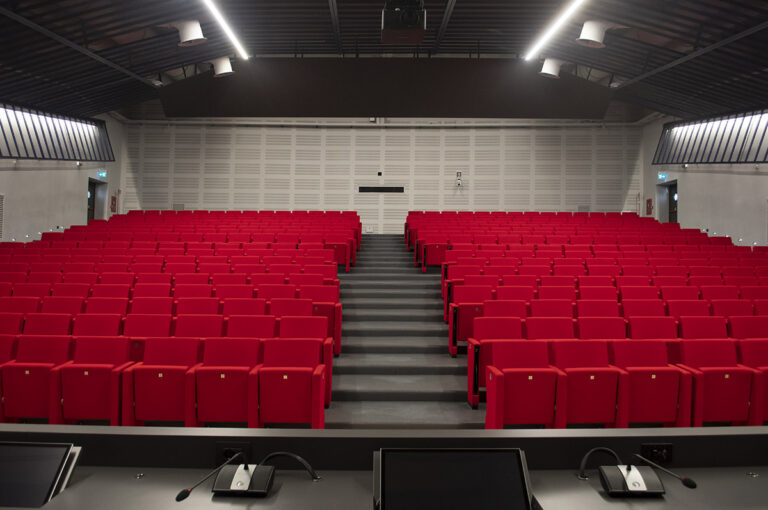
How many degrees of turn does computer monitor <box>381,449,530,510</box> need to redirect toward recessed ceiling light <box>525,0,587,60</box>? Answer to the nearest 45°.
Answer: approximately 180°

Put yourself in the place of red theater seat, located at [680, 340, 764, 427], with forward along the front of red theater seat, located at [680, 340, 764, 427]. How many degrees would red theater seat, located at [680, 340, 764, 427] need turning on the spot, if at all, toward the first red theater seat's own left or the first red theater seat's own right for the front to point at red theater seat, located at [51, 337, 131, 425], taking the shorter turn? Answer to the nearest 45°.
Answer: approximately 90° to the first red theater seat's own right

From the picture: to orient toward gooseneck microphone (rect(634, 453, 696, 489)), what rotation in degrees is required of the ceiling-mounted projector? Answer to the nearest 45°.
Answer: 0° — it already faces it

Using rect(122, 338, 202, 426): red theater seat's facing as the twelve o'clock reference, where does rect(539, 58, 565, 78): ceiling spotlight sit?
The ceiling spotlight is roughly at 8 o'clock from the red theater seat.

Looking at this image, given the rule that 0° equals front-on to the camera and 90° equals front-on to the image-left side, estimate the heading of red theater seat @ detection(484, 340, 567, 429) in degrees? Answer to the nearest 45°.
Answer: approximately 0°

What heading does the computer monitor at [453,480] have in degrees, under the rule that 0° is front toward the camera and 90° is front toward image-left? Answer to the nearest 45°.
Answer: approximately 0°

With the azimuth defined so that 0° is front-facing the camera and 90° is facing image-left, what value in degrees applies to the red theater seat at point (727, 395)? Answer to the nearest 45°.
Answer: approximately 315°

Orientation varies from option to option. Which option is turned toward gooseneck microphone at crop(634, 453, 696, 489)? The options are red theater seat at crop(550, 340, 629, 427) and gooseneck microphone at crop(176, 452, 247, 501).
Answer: the red theater seat

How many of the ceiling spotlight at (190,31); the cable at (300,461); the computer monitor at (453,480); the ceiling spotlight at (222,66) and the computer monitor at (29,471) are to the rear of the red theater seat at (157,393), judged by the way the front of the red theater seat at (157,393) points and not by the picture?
2

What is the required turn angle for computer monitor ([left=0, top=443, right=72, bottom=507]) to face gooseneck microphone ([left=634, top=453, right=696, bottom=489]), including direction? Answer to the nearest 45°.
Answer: approximately 45° to its left

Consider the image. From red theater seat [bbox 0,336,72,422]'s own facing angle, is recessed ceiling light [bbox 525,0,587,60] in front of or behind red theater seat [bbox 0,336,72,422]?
behind

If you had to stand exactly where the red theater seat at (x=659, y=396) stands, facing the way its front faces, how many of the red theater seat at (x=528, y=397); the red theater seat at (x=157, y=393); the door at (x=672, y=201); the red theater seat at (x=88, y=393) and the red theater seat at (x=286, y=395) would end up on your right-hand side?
4
